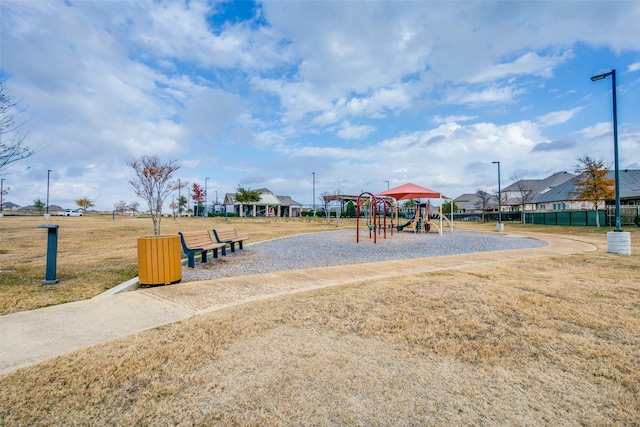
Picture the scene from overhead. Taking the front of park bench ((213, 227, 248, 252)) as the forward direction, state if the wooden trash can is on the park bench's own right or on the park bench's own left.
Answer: on the park bench's own right

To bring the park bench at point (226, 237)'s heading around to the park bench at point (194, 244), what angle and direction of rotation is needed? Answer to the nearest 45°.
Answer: approximately 45° to its right

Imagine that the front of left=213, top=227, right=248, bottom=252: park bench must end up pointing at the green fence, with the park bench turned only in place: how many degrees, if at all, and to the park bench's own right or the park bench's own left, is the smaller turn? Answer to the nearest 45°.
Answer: approximately 45° to the park bench's own left

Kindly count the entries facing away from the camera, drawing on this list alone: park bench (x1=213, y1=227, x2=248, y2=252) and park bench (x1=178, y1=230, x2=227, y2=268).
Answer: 0

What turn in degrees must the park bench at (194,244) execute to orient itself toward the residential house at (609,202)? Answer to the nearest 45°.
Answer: approximately 45° to its left

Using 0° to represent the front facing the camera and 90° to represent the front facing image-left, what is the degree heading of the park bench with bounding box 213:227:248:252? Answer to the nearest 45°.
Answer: approximately 315°

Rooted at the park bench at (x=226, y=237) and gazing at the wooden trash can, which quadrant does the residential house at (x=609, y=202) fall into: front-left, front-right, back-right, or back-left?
back-left

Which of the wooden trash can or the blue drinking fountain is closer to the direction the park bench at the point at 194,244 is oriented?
the wooden trash can

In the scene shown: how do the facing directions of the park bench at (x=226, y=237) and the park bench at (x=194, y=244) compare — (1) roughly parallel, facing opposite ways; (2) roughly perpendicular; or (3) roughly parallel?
roughly parallel
